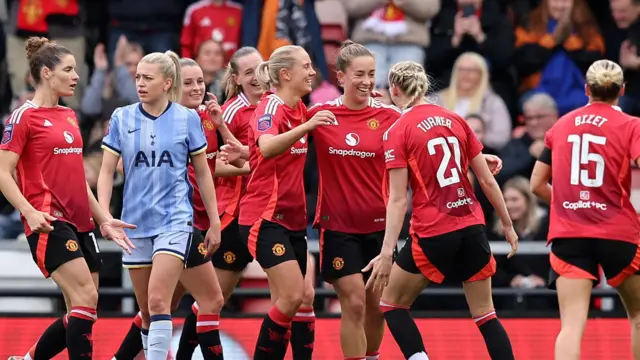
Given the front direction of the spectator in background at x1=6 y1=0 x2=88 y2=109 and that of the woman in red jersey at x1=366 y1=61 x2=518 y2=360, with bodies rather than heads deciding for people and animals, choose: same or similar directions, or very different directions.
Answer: very different directions

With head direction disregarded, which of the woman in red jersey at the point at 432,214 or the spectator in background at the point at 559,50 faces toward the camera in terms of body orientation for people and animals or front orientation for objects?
the spectator in background

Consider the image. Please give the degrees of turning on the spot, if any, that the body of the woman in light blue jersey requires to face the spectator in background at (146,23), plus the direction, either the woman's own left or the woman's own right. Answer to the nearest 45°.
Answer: approximately 180°

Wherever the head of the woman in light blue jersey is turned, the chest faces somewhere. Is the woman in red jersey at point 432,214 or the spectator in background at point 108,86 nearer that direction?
the woman in red jersey

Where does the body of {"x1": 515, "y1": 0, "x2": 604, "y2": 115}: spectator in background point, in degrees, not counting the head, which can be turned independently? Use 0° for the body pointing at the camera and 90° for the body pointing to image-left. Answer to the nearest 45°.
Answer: approximately 0°

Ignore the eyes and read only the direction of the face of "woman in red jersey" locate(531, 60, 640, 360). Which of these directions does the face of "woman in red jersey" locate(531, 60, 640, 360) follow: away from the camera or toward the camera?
away from the camera

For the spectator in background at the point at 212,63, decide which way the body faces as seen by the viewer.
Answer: toward the camera

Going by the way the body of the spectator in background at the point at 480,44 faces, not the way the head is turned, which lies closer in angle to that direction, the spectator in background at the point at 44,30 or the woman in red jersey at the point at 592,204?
the woman in red jersey

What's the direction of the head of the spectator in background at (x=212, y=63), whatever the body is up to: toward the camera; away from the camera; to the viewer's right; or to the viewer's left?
toward the camera

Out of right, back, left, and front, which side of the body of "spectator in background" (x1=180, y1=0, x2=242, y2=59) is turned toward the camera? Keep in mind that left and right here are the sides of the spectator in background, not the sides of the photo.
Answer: front

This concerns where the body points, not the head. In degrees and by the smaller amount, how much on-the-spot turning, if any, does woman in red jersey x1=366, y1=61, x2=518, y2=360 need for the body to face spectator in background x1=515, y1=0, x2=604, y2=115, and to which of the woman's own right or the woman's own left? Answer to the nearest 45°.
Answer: approximately 45° to the woman's own right

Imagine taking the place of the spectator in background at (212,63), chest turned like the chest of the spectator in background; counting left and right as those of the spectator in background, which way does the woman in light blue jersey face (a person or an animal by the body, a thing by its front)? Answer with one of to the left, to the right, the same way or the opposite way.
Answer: the same way

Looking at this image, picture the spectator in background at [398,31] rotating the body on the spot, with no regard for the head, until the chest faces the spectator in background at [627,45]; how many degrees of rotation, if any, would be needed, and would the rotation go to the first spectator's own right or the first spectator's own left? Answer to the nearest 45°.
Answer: approximately 90° to the first spectator's own left

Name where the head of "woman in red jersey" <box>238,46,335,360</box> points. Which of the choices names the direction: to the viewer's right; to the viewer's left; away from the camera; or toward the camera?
to the viewer's right

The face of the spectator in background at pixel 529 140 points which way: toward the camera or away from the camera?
toward the camera

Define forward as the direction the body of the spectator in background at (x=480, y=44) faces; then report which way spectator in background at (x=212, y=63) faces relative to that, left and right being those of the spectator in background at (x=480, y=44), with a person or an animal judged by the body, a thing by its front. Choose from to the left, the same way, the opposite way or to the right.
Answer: the same way

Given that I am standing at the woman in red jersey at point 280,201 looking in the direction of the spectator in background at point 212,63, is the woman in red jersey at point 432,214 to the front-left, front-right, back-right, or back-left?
back-right
